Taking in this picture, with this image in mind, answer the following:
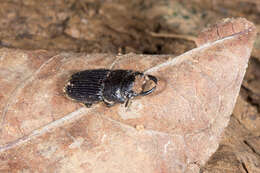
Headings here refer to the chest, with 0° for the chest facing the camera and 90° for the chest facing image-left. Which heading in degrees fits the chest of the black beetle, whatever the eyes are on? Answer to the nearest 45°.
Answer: approximately 270°
